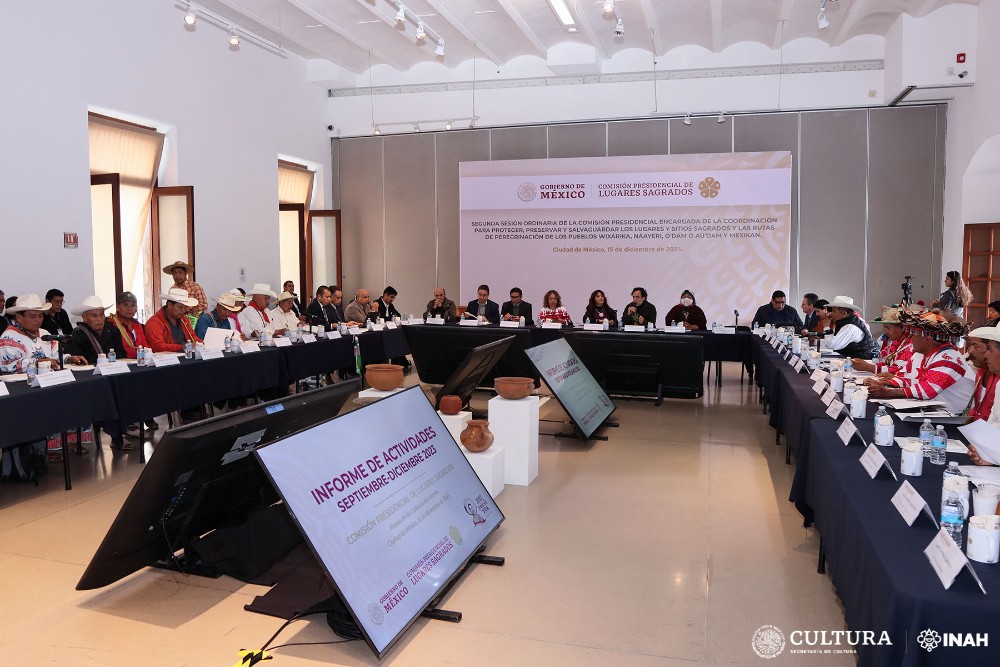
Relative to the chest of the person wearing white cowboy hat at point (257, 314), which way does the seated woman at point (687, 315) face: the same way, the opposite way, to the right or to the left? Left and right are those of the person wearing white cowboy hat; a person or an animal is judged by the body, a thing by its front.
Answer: to the right

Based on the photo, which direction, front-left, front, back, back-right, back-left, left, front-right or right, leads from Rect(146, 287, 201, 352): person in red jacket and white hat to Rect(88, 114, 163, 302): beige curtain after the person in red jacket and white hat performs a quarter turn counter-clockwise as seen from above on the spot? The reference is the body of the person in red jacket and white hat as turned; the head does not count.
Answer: front-left

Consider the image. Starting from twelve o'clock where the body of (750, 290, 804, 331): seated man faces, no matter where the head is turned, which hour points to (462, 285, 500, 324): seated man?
(462, 285, 500, 324): seated man is roughly at 3 o'clock from (750, 290, 804, 331): seated man.

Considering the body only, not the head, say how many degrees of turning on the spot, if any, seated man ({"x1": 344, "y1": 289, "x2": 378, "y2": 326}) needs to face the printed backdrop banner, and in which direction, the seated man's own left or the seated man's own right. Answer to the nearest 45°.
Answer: approximately 45° to the seated man's own left

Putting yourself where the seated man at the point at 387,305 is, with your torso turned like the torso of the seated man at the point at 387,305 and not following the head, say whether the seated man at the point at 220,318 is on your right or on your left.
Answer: on your right

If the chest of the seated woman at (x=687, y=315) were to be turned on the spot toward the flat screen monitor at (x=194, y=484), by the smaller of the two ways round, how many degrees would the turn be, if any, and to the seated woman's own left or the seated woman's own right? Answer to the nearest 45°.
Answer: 0° — they already face it

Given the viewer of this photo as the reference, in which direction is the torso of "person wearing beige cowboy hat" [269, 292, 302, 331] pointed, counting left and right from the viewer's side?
facing the viewer and to the right of the viewer

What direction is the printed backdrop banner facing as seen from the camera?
toward the camera

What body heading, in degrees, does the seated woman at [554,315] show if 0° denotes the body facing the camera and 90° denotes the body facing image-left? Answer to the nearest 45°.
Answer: approximately 0°

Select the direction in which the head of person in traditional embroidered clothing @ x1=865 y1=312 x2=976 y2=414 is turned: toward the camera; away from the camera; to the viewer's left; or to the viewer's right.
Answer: to the viewer's left

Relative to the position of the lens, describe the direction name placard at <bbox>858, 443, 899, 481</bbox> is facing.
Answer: facing the viewer and to the left of the viewer

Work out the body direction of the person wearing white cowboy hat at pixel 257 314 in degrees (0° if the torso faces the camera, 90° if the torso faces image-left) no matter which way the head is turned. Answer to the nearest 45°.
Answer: approximately 315°

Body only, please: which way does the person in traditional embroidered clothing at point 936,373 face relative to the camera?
to the viewer's left

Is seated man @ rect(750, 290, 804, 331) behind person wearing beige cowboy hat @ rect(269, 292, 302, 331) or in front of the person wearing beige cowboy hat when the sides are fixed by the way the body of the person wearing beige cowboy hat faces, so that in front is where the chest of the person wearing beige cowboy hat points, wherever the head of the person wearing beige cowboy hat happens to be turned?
in front

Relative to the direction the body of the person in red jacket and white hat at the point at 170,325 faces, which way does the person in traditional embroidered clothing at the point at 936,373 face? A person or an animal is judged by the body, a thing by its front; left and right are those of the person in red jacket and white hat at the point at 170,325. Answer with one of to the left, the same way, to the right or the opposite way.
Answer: the opposite way

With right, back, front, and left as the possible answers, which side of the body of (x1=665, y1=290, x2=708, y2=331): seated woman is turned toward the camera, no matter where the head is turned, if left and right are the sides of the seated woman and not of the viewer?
front

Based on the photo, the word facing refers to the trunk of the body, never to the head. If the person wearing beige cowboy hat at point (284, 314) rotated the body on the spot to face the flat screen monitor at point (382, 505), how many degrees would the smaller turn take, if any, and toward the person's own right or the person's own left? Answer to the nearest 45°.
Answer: approximately 45° to the person's own right

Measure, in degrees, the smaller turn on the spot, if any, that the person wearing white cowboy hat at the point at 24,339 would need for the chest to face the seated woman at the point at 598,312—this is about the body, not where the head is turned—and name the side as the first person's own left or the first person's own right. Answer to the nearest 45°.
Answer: approximately 45° to the first person's own left
